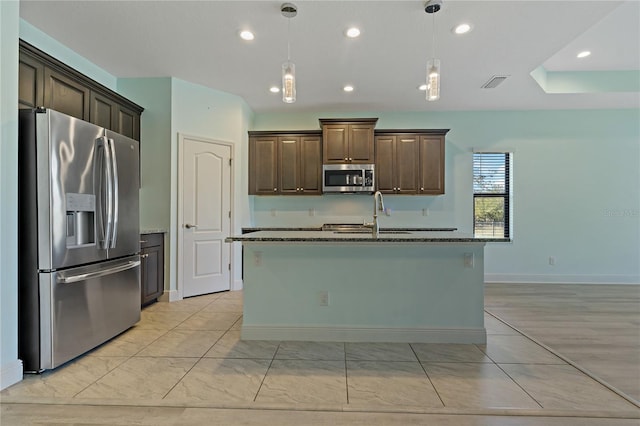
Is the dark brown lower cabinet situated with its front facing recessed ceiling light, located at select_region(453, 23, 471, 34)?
yes

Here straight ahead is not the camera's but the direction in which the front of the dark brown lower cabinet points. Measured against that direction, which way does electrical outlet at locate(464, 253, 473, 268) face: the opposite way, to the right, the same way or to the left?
to the right

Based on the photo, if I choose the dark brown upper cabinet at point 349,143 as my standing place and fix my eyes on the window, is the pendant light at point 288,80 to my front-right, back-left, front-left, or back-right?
back-right

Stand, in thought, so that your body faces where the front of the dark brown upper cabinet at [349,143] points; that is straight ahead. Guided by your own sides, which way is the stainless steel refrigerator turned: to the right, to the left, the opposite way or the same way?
to the left

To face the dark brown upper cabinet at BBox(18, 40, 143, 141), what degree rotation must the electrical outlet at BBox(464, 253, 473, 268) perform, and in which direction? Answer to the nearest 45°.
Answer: approximately 90° to its right

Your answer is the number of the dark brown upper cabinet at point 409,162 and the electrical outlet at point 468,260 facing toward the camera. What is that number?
2

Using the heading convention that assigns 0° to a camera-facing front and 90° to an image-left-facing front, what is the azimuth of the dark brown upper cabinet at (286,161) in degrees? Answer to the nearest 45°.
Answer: approximately 0°

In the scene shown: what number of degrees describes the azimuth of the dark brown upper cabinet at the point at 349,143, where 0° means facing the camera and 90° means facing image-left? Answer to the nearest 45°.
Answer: approximately 0°
